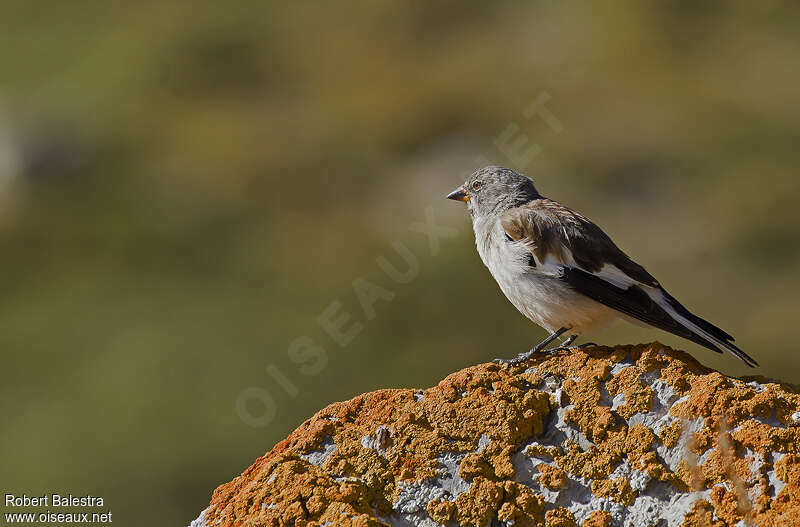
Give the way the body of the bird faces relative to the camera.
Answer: to the viewer's left
